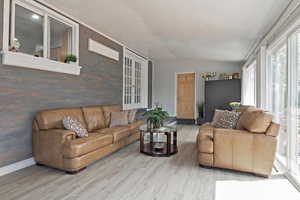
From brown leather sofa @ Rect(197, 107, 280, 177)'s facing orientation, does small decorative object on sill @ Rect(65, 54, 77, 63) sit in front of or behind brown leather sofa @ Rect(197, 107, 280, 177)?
in front

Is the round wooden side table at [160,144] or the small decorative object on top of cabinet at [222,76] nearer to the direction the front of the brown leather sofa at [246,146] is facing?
the round wooden side table

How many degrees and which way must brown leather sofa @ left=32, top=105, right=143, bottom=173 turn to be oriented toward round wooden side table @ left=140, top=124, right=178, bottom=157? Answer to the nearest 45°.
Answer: approximately 45° to its left

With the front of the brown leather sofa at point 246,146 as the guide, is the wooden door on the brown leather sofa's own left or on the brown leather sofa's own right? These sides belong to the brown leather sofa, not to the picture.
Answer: on the brown leather sofa's own right

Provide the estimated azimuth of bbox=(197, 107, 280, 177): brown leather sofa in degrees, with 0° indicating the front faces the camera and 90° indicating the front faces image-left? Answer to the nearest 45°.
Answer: approximately 90°

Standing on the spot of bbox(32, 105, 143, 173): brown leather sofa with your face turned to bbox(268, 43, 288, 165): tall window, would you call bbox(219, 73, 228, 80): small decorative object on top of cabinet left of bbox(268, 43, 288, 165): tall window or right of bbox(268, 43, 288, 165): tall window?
left

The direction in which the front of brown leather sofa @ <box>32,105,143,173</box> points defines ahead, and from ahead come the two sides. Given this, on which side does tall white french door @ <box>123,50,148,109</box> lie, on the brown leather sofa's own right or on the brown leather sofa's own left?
on the brown leather sofa's own left

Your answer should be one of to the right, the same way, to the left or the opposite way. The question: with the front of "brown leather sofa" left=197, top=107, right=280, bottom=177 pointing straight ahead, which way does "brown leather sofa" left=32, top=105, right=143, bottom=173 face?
the opposite way

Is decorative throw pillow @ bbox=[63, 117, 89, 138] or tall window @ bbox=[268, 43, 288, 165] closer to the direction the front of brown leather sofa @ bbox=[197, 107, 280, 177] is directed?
the decorative throw pillow

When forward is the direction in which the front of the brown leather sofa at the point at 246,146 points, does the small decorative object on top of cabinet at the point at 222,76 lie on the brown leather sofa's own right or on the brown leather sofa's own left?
on the brown leather sofa's own right

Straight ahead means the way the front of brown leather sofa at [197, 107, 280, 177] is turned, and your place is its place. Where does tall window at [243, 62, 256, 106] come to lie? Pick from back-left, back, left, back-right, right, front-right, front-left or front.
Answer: right

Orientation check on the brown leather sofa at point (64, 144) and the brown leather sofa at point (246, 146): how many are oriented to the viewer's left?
1

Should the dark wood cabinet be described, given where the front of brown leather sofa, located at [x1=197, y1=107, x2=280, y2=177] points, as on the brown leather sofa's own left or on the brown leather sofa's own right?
on the brown leather sofa's own right

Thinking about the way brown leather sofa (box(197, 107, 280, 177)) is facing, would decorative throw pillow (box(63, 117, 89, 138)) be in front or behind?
in front

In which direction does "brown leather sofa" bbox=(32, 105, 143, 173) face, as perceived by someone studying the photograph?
facing the viewer and to the right of the viewer
